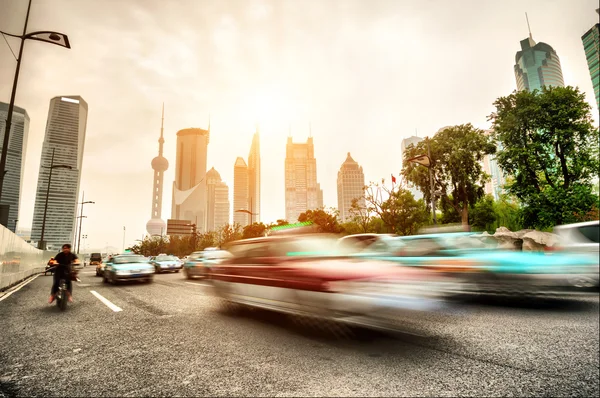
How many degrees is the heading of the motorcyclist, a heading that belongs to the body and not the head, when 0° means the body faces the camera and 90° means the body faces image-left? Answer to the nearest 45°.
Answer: approximately 0°

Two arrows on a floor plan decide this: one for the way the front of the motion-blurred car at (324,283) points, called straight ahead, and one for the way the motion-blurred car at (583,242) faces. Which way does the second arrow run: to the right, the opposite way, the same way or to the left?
the same way

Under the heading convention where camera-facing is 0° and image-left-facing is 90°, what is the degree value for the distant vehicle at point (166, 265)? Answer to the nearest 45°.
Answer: approximately 315°

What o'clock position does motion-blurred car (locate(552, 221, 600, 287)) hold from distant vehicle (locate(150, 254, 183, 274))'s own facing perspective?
The motion-blurred car is roughly at 11 o'clock from the distant vehicle.

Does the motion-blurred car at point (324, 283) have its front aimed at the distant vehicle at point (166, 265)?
no

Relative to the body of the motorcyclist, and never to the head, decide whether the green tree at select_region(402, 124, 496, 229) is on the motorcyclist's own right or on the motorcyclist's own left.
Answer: on the motorcyclist's own left

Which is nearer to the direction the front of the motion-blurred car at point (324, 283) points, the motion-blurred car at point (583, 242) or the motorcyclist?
the motion-blurred car

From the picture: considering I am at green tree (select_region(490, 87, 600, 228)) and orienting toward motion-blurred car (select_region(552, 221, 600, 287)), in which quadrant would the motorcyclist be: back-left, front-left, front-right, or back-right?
front-right

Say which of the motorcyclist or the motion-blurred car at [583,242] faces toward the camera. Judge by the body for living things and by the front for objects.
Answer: the motorcyclist

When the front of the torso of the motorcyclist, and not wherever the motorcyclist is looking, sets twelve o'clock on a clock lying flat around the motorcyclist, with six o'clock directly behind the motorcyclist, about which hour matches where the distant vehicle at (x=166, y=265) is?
The distant vehicle is roughly at 7 o'clock from the motorcyclist.
